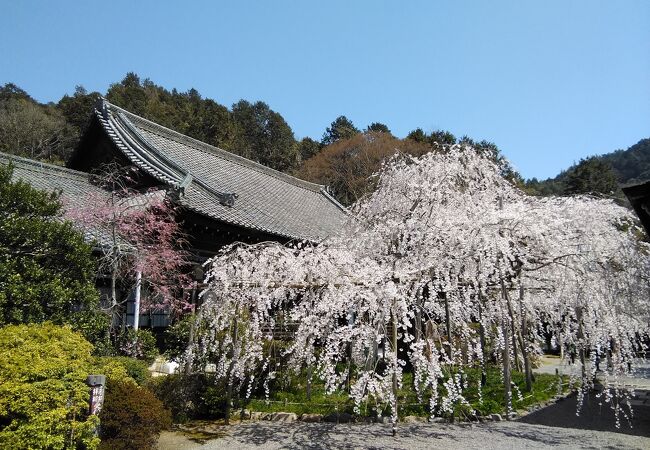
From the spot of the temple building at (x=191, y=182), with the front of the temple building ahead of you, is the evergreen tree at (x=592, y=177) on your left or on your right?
on your left

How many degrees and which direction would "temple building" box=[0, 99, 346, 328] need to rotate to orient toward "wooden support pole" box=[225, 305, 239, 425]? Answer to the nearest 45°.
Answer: approximately 45° to its right

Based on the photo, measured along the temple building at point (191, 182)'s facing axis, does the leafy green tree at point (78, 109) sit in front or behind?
behind

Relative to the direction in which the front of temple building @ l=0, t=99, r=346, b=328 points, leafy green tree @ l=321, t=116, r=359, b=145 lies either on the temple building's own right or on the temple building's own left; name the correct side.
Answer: on the temple building's own left

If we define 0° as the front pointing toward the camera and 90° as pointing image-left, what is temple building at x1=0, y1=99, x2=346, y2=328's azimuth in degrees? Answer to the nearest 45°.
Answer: approximately 315°

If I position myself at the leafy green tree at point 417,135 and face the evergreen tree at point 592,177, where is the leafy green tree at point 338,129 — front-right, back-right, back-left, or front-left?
back-left

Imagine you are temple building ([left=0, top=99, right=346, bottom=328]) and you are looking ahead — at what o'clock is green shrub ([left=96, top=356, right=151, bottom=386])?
The green shrub is roughly at 2 o'clock from the temple building.

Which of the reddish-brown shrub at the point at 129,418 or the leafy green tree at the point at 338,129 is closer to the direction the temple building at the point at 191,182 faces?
the reddish-brown shrub

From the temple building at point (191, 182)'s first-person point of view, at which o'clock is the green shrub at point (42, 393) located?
The green shrub is roughly at 2 o'clock from the temple building.

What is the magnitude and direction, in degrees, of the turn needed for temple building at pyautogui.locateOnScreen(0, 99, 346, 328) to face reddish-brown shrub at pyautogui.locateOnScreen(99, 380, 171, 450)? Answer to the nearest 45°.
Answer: approximately 45° to its right
